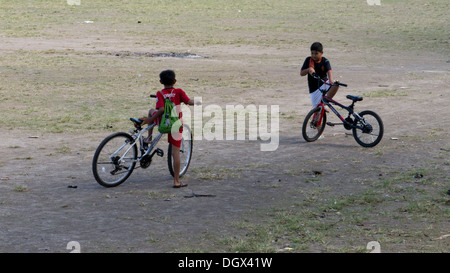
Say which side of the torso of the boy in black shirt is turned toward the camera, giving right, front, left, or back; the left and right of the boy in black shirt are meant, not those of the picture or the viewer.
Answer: front

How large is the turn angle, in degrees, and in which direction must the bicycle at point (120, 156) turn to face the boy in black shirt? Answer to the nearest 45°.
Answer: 0° — it already faces them

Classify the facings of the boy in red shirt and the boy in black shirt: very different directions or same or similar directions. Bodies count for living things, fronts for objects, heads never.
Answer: very different directions

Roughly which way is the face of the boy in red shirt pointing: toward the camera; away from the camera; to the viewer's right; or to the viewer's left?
away from the camera

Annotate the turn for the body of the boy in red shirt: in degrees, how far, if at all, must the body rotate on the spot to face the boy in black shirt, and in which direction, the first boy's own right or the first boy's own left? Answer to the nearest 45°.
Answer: approximately 45° to the first boy's own right

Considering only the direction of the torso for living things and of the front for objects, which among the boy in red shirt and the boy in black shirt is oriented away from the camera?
the boy in red shirt

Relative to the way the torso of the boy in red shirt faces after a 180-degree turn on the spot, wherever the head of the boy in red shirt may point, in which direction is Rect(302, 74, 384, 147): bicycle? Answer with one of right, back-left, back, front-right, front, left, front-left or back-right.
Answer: back-left

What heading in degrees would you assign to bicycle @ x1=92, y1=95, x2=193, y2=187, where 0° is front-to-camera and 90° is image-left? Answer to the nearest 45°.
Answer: approximately 225°

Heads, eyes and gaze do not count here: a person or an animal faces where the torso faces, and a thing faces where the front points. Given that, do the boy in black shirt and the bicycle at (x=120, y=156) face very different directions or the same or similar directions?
very different directions

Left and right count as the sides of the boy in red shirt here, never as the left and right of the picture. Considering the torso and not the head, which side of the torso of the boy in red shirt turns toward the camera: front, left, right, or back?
back

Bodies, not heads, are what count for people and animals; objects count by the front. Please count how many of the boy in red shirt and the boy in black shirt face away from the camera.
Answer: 1

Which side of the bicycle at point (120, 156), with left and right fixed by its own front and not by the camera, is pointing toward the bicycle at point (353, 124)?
front

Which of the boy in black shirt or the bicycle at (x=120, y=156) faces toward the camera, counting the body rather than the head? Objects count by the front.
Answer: the boy in black shirt
